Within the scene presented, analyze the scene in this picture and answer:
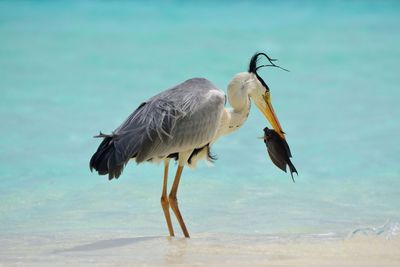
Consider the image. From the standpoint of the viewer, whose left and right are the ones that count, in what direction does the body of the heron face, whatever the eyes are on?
facing to the right of the viewer
